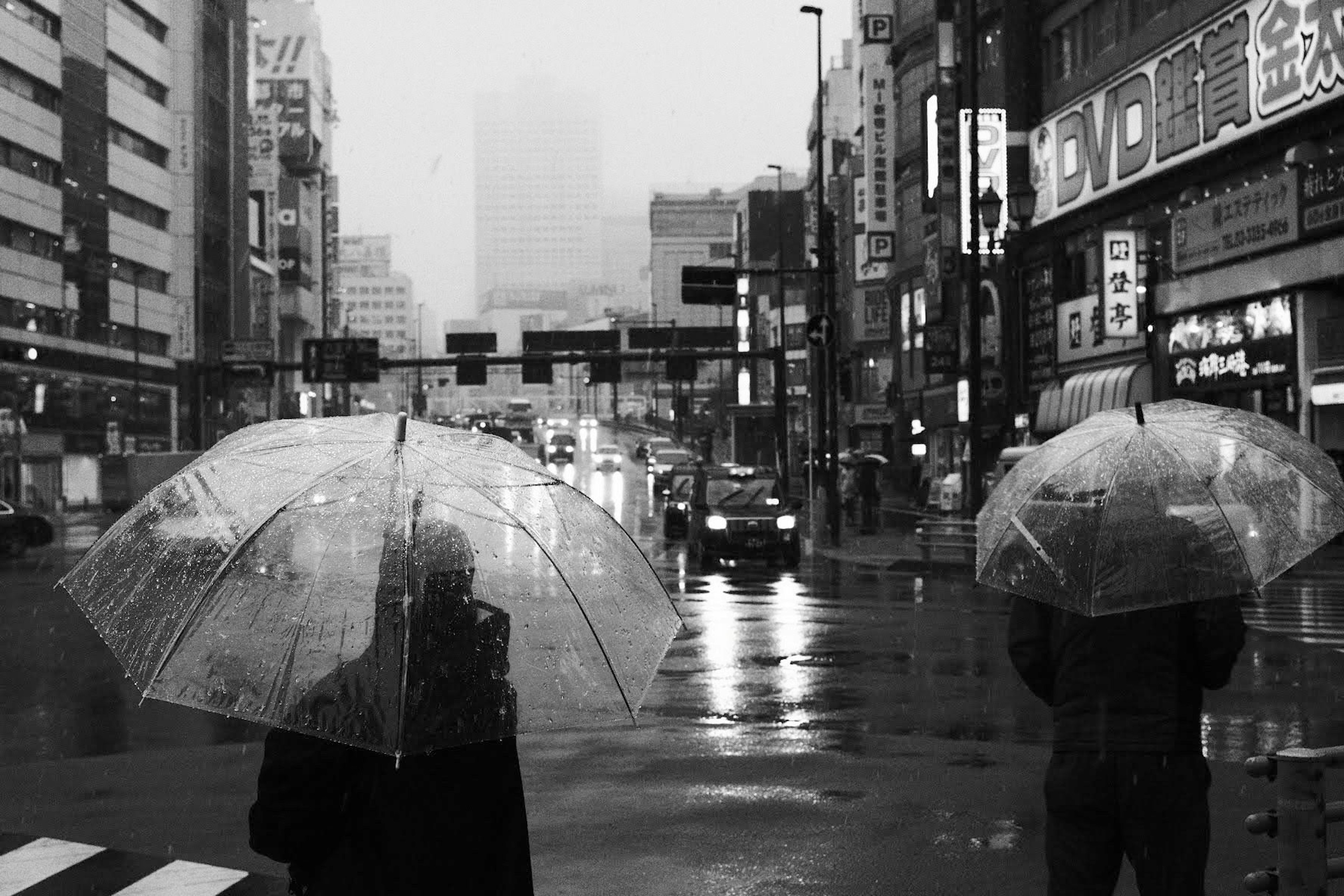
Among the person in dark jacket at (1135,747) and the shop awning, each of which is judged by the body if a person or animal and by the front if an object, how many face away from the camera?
1

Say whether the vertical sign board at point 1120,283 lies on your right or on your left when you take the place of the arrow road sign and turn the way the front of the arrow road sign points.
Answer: on your left

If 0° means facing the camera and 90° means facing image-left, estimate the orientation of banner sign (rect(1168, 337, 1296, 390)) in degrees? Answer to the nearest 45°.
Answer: approximately 45°

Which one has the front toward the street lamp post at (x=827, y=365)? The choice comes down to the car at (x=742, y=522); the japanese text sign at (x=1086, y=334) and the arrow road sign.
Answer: the japanese text sign

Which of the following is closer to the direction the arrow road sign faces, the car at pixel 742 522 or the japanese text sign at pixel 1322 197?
the car

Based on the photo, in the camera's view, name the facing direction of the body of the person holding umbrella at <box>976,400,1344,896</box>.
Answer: away from the camera

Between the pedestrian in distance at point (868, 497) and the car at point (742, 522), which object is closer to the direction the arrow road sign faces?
the car

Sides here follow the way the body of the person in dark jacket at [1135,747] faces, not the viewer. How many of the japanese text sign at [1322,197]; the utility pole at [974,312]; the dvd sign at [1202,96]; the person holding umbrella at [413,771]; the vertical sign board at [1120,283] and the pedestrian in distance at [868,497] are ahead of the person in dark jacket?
5

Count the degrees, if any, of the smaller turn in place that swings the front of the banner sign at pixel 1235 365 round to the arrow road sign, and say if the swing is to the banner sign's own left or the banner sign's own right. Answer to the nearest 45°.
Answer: approximately 45° to the banner sign's own right

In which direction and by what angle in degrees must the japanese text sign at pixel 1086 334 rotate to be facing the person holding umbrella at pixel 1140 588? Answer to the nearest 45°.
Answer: approximately 45° to its left

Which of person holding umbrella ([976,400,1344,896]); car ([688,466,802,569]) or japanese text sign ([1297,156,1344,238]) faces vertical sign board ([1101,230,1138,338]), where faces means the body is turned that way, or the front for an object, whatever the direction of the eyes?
the person holding umbrella

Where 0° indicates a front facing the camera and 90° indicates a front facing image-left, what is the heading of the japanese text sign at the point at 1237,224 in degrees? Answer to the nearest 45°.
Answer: approximately 45°

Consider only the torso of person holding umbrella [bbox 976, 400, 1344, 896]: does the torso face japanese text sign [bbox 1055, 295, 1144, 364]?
yes
